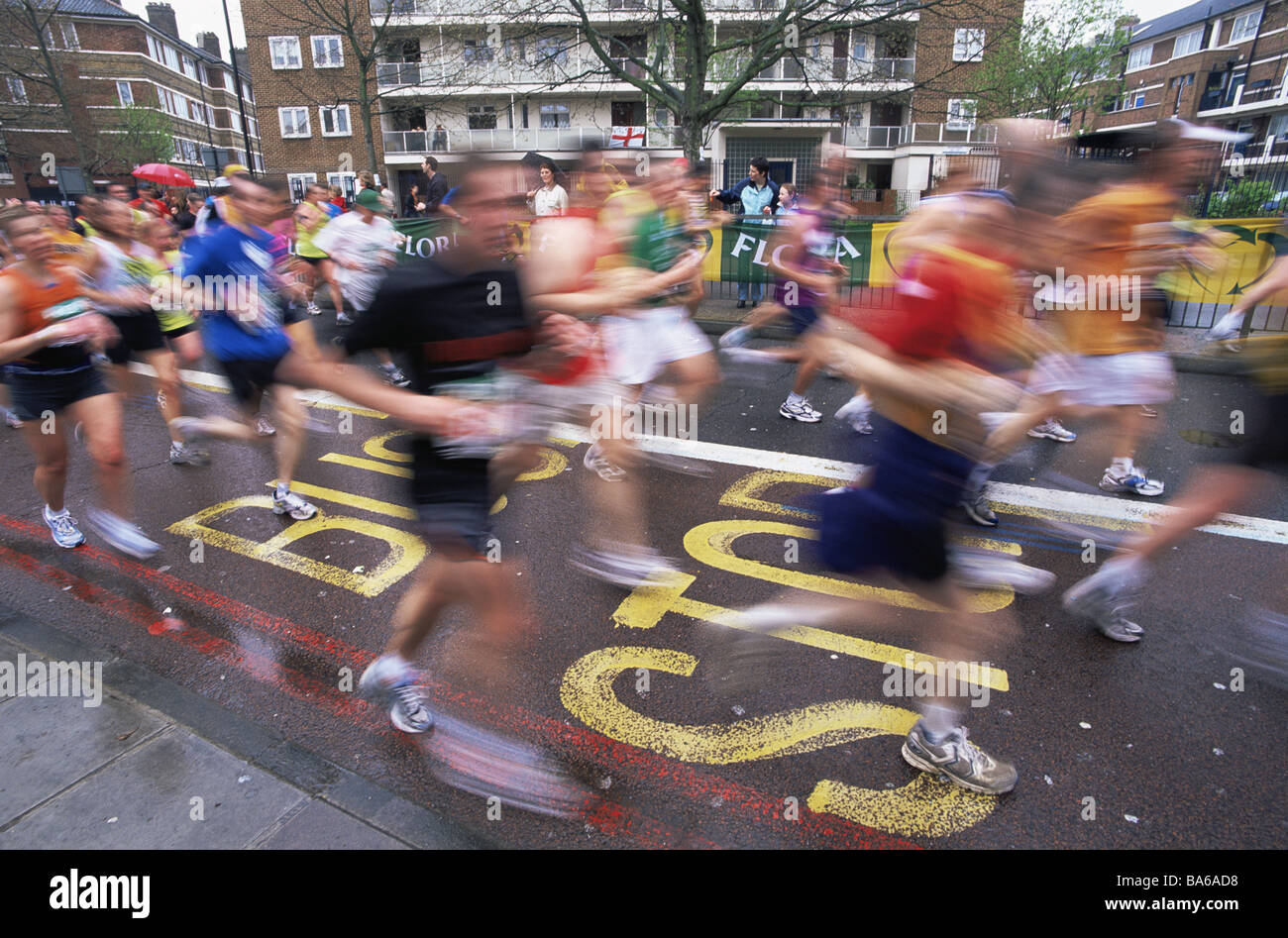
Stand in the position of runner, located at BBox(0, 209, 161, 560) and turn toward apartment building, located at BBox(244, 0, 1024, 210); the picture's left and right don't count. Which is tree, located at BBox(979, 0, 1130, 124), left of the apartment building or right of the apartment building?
right

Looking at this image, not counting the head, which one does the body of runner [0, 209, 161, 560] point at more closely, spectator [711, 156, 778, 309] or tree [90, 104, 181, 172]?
the spectator

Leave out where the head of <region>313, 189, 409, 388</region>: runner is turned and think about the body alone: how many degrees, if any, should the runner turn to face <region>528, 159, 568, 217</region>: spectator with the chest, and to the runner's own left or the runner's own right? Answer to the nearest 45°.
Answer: approximately 90° to the runner's own left

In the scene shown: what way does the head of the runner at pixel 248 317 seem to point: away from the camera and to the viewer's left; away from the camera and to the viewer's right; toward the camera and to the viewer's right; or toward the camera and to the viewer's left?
toward the camera and to the viewer's right

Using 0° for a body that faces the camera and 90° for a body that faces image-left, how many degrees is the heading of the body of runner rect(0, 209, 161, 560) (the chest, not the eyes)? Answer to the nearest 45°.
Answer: approximately 315°

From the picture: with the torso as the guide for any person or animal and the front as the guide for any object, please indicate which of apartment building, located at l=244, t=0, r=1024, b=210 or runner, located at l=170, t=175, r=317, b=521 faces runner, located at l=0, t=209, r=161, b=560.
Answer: the apartment building
